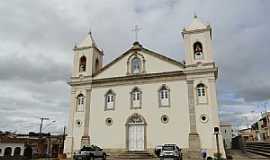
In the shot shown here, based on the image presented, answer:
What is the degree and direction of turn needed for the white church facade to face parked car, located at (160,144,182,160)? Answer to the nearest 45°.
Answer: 0° — it already faces it

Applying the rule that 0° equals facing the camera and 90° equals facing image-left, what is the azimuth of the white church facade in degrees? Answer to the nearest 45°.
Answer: approximately 0°

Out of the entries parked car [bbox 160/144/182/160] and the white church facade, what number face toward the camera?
2

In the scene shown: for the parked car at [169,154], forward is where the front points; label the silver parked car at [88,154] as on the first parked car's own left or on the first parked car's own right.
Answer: on the first parked car's own right
